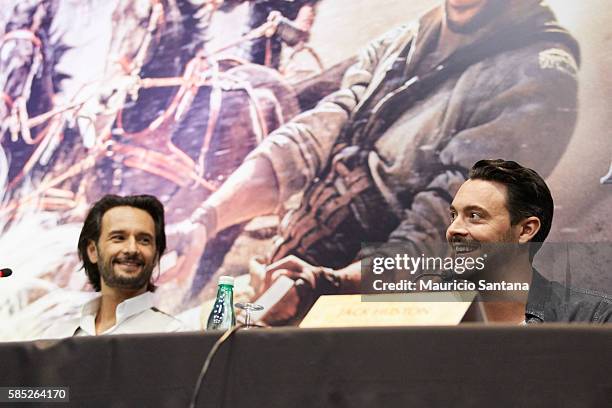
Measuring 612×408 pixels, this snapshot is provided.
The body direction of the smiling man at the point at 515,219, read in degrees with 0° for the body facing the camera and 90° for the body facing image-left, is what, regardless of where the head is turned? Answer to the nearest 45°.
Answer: approximately 45°

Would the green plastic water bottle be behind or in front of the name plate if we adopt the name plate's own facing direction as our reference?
behind

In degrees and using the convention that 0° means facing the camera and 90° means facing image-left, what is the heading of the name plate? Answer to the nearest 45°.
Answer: approximately 0°

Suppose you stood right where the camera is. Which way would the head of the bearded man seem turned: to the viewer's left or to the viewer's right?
to the viewer's right

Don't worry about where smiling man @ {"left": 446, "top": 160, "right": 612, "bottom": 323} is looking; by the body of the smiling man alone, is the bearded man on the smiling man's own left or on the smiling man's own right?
on the smiling man's own right
